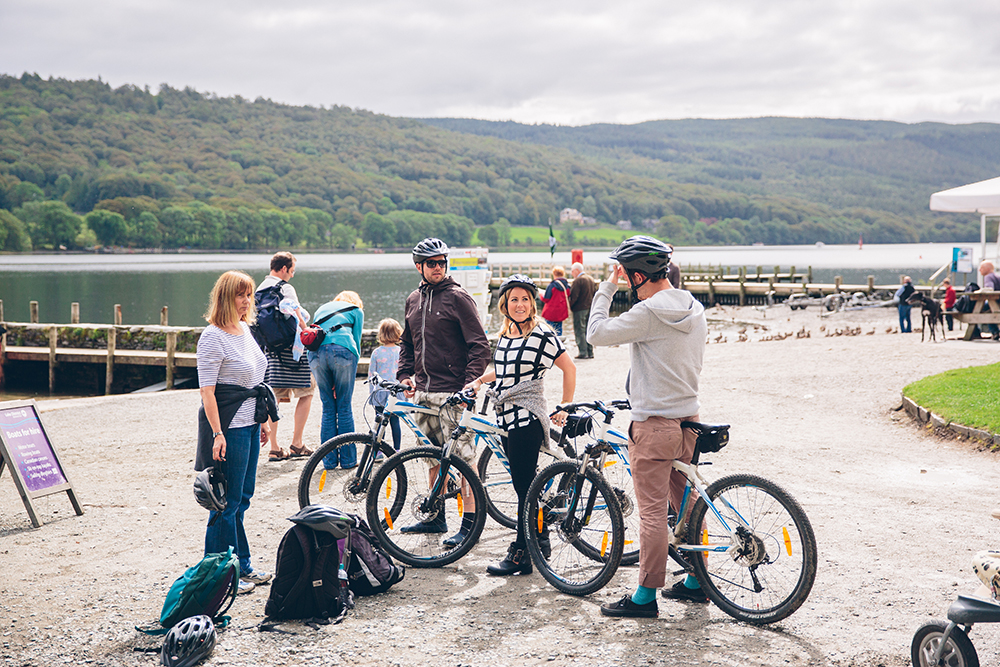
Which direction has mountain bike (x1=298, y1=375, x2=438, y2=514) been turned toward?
to the viewer's left

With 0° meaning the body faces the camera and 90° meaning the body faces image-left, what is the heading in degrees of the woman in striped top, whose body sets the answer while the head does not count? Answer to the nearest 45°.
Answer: approximately 315°

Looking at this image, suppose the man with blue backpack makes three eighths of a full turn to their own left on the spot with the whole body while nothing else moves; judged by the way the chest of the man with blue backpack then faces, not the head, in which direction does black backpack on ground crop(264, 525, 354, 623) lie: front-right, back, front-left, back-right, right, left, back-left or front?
left

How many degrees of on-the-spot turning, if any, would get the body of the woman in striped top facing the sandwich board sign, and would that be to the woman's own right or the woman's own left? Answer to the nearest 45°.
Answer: approximately 180°

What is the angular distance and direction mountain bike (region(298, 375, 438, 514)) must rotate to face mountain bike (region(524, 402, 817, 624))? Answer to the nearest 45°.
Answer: approximately 135° to its left

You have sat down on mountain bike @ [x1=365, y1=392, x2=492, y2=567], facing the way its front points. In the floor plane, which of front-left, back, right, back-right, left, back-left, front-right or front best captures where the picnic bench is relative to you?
back

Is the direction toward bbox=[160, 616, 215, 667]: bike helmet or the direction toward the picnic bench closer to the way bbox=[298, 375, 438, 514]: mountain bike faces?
the bike helmet
